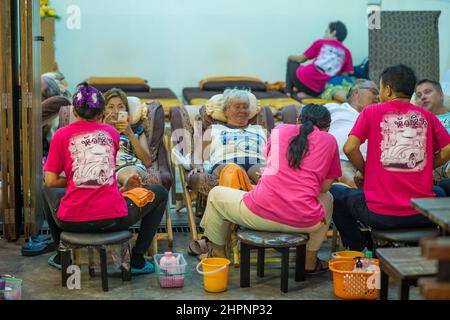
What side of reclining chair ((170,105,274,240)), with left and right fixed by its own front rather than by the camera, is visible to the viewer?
front

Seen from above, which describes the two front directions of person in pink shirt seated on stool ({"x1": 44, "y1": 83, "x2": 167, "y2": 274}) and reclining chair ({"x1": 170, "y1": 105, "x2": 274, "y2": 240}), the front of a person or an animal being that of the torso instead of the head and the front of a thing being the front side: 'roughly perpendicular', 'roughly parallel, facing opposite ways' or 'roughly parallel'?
roughly parallel, facing opposite ways

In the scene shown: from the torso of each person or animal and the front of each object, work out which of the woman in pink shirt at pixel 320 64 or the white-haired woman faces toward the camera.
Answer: the white-haired woman

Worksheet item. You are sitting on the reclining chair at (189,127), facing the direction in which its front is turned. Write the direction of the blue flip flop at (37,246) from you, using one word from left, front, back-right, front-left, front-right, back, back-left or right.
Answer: front-right

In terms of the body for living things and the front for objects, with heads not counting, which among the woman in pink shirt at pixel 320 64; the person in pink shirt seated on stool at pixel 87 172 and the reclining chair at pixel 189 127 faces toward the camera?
the reclining chair

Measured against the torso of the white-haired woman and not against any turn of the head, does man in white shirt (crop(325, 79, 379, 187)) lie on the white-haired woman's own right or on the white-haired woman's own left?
on the white-haired woman's own left

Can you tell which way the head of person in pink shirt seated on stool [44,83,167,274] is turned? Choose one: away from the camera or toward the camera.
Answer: away from the camera

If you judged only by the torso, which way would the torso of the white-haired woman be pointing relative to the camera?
toward the camera

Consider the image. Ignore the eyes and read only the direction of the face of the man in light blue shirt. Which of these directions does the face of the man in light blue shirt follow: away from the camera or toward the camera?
toward the camera

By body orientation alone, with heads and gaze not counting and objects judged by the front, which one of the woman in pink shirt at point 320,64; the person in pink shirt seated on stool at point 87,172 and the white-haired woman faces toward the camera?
the white-haired woman

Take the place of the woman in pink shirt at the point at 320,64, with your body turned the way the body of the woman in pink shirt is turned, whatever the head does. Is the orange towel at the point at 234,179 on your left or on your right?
on your left

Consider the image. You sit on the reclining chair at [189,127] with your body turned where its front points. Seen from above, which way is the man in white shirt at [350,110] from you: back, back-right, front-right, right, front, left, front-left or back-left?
left

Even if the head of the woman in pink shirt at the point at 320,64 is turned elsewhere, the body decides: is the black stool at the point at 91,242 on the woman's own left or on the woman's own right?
on the woman's own left

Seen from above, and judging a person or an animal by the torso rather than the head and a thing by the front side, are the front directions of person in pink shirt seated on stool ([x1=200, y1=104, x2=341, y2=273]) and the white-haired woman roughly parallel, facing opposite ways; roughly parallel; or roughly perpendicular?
roughly parallel, facing opposite ways

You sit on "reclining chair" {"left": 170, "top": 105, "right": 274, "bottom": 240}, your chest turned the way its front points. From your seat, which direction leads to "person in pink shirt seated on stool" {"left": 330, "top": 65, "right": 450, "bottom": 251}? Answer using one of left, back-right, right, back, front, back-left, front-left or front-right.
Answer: front-left

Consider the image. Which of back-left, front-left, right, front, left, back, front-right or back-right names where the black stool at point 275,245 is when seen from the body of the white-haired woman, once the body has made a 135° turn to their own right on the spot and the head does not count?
back-left

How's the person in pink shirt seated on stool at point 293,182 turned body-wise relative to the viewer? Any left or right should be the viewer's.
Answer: facing away from the viewer

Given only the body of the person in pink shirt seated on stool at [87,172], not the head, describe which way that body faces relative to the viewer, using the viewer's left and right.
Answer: facing away from the viewer

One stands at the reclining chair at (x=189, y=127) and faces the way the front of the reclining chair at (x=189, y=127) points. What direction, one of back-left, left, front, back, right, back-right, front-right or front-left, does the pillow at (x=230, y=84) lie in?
back
